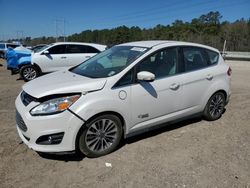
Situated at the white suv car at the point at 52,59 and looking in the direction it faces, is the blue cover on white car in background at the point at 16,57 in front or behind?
in front

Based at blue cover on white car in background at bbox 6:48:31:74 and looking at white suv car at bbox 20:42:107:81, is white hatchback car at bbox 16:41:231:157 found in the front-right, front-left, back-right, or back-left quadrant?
front-right

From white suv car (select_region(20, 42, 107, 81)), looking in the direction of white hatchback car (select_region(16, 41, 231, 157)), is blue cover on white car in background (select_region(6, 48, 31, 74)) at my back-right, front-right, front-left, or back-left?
back-right

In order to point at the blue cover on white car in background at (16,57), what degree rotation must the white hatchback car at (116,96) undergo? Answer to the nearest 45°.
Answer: approximately 90° to its right

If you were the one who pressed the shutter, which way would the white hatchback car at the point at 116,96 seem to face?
facing the viewer and to the left of the viewer

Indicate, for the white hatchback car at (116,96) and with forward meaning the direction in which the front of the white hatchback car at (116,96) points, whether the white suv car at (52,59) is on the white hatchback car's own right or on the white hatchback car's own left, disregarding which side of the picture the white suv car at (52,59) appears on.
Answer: on the white hatchback car's own right
